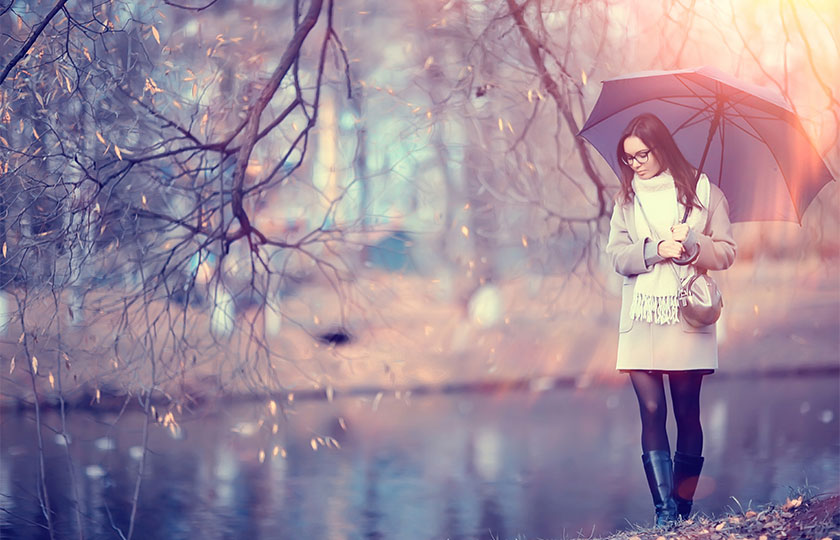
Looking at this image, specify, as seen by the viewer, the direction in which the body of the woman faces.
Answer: toward the camera
